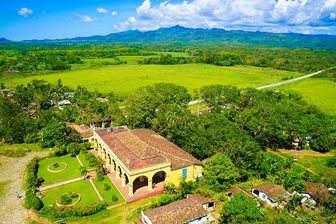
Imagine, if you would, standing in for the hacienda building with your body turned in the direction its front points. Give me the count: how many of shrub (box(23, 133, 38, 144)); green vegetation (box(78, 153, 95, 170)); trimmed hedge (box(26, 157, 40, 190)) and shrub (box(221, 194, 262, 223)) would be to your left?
1

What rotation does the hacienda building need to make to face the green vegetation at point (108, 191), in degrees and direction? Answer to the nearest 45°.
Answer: approximately 45° to its right

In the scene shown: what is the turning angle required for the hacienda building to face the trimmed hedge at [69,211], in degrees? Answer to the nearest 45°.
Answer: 0° — it already faces it

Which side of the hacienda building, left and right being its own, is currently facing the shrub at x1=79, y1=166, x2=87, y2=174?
front

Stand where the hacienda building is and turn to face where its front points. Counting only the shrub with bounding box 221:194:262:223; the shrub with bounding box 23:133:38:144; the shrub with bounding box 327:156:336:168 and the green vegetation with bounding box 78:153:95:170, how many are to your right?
2

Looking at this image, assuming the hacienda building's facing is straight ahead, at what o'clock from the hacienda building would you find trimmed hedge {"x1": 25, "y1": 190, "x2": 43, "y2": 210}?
The trimmed hedge is roughly at 1 o'clock from the hacienda building.

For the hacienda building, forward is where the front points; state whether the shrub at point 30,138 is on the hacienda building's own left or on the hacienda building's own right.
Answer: on the hacienda building's own right

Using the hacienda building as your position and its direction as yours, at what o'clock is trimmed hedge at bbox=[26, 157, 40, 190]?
The trimmed hedge is roughly at 2 o'clock from the hacienda building.

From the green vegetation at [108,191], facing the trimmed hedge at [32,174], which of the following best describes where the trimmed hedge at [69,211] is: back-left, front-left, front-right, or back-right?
front-left

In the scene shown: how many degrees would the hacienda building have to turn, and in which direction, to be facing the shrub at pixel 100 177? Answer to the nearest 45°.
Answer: approximately 45° to its right

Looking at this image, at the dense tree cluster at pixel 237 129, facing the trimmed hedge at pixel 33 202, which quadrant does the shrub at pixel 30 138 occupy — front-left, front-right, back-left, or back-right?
front-right

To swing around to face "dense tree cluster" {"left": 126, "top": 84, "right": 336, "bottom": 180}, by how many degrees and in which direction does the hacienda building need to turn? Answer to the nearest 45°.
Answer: approximately 180°

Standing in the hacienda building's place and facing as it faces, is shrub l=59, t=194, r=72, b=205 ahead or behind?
ahead

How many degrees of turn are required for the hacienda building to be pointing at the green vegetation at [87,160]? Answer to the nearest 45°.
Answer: approximately 90° to its right

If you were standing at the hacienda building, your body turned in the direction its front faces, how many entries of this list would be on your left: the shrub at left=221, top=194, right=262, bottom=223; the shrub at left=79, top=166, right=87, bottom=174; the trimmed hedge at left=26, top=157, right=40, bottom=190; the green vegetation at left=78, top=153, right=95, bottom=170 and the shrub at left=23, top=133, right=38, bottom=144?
1
